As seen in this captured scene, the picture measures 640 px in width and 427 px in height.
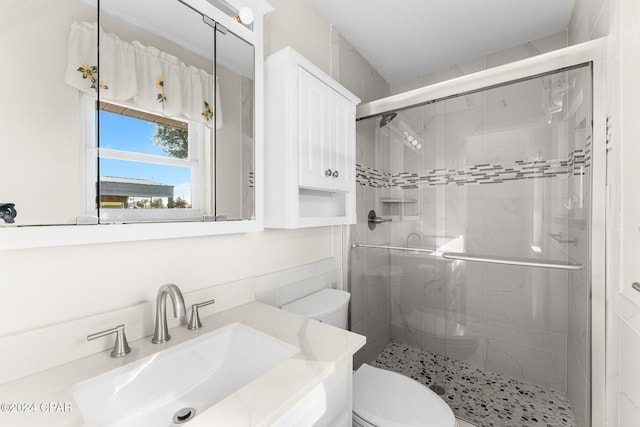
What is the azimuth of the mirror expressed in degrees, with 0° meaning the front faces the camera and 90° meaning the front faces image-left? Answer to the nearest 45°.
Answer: approximately 315°

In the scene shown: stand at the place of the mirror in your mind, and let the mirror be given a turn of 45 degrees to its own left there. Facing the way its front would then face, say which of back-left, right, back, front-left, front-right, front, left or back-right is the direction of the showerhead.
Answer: front

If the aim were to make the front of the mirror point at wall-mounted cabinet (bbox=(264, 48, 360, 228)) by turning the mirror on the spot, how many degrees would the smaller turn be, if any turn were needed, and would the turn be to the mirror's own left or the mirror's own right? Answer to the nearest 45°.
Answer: approximately 45° to the mirror's own left

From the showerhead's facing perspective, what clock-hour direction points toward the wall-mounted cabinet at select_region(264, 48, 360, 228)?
The wall-mounted cabinet is roughly at 4 o'clock from the showerhead.

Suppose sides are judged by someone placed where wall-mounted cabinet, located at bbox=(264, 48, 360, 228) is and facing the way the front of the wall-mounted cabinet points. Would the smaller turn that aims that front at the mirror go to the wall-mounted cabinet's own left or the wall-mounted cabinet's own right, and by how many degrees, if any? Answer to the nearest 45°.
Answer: approximately 90° to the wall-mounted cabinet's own right

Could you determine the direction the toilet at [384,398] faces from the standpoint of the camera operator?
facing the viewer and to the right of the viewer
